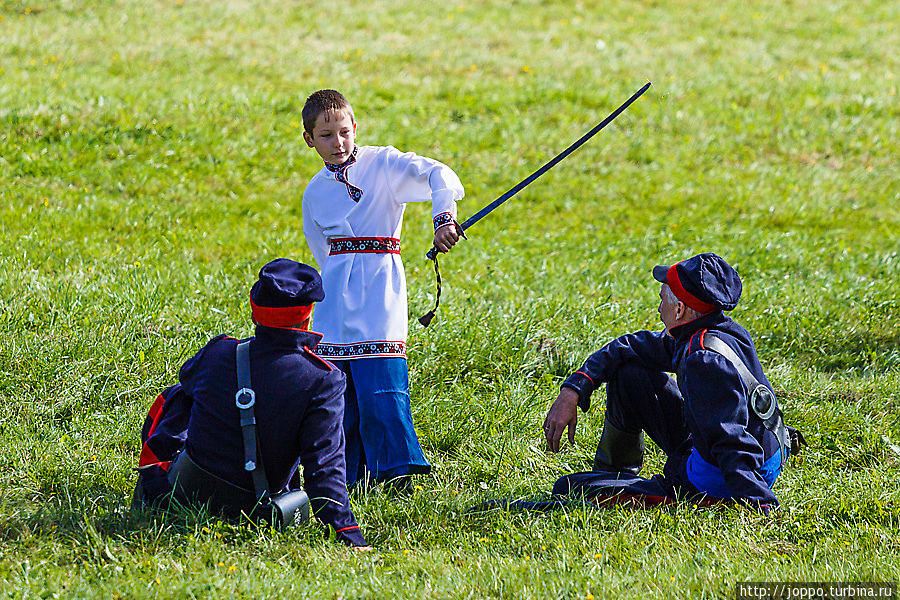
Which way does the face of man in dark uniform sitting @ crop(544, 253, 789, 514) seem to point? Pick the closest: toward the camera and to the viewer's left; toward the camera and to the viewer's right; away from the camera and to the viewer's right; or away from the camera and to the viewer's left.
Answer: away from the camera and to the viewer's left
